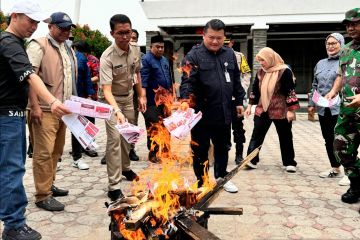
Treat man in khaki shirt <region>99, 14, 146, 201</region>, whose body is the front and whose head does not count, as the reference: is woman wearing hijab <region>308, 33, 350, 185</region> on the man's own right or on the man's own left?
on the man's own left

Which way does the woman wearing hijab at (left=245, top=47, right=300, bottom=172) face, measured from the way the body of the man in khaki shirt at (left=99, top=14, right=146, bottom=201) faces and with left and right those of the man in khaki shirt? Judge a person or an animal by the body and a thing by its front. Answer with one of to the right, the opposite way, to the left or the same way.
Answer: to the right

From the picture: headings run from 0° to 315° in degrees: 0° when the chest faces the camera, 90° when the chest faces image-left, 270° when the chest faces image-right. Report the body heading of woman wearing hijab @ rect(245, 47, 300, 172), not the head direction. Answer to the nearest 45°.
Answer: approximately 45°

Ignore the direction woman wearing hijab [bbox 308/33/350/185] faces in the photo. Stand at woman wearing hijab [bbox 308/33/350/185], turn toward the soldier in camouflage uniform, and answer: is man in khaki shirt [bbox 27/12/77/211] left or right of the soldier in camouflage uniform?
right

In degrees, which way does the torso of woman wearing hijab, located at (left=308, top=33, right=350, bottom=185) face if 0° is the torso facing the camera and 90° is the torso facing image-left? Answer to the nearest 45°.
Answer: approximately 45°

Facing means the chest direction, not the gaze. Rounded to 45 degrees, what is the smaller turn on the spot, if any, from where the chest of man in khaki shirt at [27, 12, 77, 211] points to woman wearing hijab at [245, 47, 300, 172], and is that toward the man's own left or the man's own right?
approximately 45° to the man's own left
